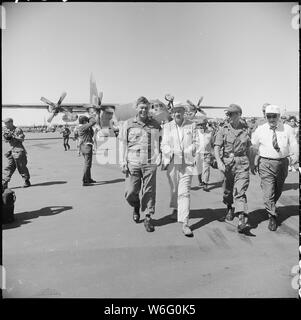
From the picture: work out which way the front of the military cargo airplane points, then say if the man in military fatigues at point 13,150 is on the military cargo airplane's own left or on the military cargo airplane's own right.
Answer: on the military cargo airplane's own right

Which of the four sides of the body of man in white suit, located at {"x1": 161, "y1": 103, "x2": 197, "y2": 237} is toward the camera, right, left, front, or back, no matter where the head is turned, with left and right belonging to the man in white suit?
front

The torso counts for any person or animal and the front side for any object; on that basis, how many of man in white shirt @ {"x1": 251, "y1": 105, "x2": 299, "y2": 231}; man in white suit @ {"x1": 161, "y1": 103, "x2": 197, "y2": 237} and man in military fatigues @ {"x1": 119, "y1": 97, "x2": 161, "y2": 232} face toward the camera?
3

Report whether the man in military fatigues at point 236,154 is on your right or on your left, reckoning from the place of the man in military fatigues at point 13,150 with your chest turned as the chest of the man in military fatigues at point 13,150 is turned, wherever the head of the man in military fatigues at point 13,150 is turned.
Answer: on your left

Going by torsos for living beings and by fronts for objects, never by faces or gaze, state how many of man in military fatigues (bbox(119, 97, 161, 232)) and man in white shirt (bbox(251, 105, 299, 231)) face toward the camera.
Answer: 2

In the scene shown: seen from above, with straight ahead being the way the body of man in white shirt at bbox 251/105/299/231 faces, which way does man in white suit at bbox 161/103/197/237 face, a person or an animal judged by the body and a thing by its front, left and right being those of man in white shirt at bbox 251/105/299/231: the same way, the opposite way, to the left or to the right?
the same way

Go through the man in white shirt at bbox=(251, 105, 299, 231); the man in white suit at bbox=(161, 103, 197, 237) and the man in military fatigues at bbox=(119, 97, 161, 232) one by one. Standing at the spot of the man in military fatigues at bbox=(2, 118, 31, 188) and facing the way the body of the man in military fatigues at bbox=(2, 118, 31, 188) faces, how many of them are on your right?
0

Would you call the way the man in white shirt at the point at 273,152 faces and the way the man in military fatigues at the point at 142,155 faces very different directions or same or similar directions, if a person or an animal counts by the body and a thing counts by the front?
same or similar directions

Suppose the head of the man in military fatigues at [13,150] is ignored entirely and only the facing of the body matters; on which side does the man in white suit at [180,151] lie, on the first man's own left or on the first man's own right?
on the first man's own left

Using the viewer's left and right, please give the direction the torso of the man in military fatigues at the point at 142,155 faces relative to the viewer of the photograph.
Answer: facing the viewer

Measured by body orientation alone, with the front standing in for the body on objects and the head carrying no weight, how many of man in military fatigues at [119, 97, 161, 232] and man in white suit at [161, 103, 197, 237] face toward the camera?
2
